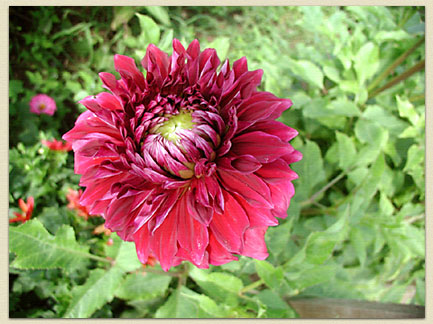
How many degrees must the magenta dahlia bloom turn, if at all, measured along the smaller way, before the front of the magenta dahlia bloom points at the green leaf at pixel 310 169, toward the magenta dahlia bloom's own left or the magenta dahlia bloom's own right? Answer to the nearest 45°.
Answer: approximately 135° to the magenta dahlia bloom's own left

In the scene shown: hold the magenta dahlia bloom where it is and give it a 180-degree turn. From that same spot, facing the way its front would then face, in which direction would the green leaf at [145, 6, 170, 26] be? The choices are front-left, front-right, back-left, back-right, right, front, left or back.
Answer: front

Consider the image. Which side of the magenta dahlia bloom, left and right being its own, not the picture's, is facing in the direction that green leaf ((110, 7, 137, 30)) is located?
back

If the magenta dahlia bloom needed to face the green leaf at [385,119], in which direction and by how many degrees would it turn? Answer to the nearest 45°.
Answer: approximately 135° to its left

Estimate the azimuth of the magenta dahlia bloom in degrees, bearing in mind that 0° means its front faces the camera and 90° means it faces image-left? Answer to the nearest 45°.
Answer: approximately 0°

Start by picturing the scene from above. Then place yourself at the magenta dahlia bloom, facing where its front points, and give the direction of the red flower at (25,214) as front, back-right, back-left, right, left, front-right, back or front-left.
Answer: back-right
